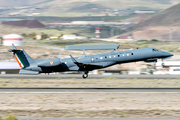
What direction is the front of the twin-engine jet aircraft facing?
to the viewer's right
